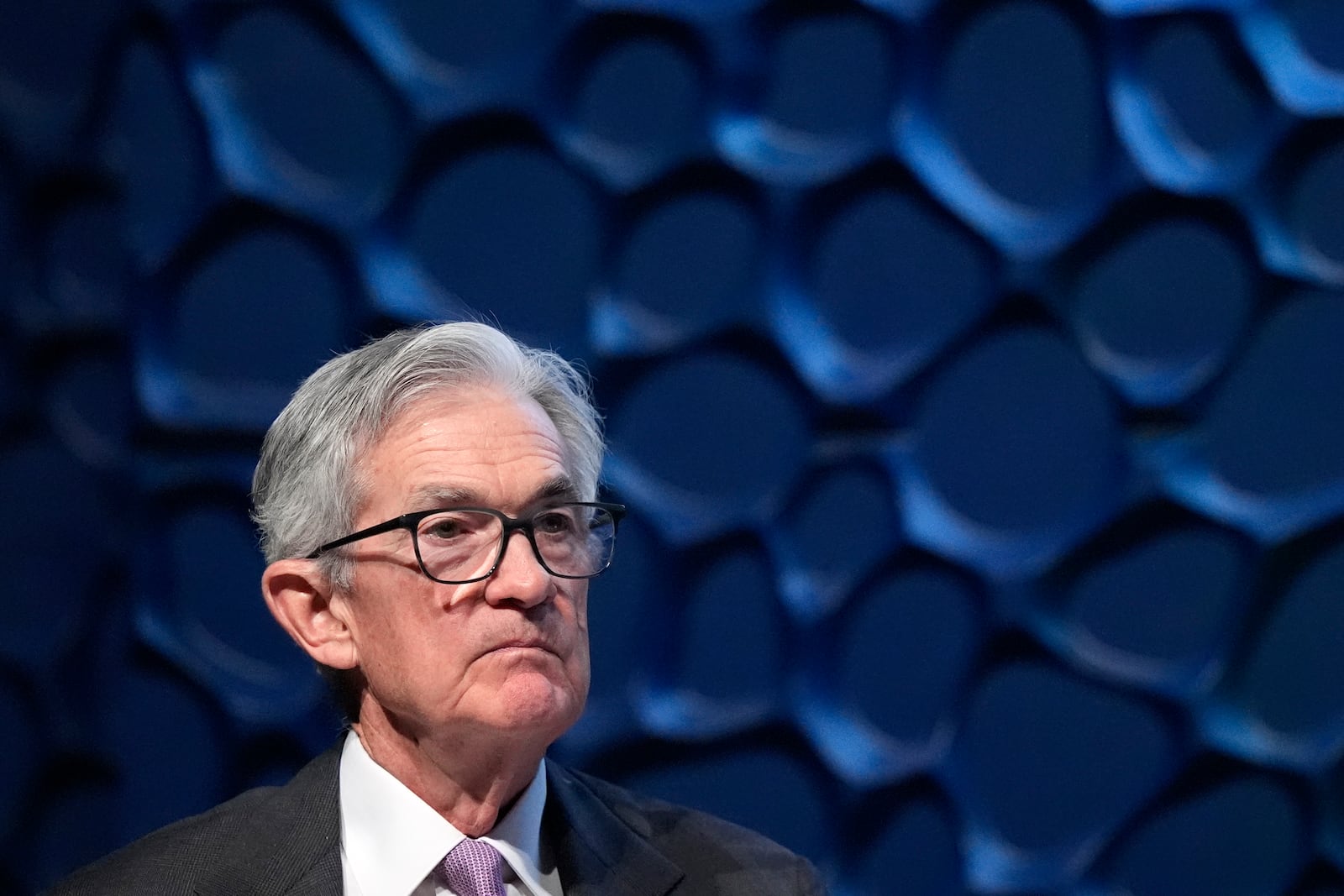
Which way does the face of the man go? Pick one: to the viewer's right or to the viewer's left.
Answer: to the viewer's right

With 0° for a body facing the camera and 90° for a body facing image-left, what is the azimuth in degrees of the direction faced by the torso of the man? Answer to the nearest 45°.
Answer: approximately 315°
